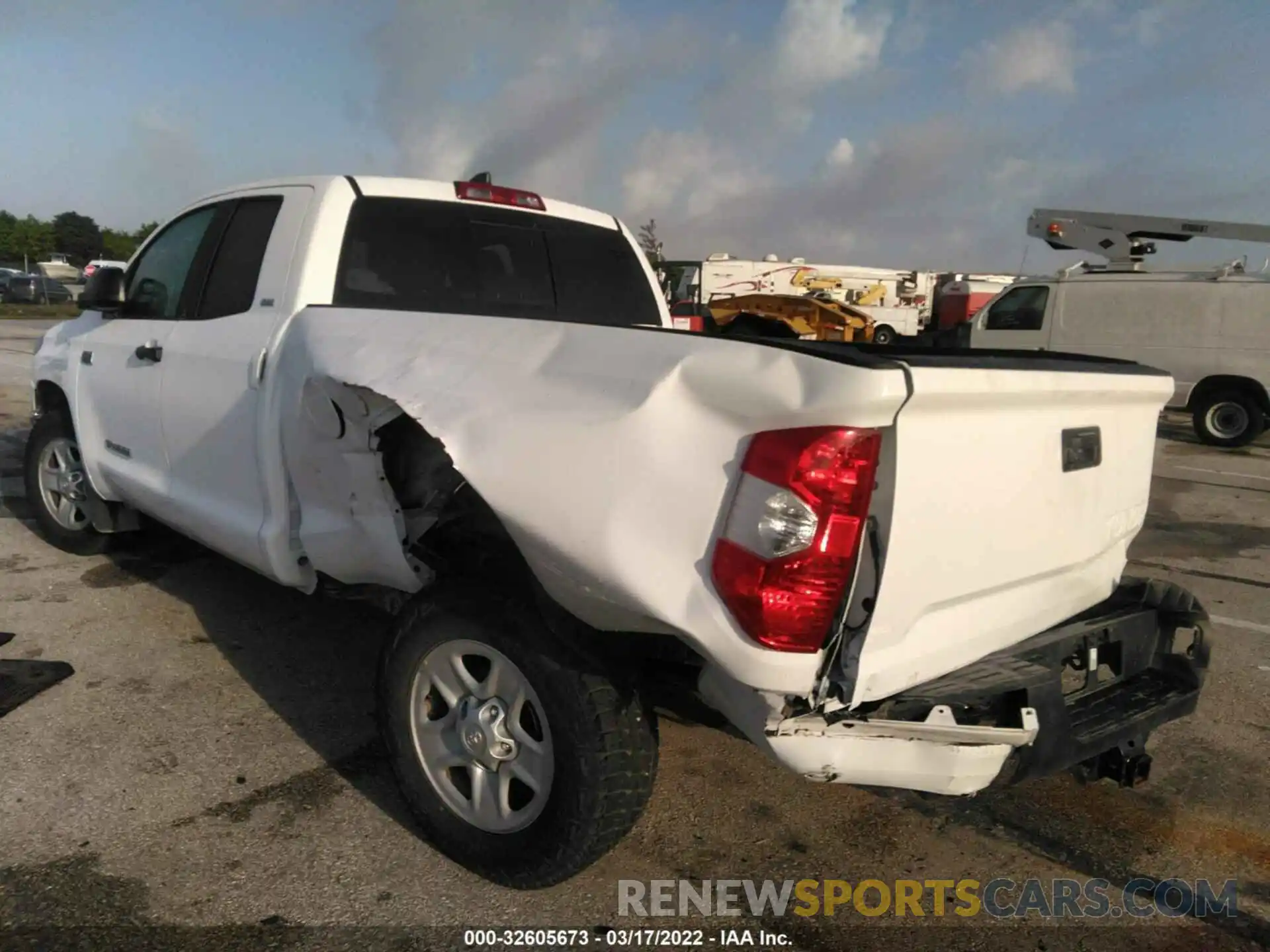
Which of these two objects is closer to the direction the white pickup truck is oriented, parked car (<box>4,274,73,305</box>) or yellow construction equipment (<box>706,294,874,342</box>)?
the parked car

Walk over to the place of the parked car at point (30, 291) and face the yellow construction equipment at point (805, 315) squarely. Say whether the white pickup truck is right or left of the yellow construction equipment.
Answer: right

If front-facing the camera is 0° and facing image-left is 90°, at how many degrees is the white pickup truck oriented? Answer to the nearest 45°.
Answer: approximately 135°

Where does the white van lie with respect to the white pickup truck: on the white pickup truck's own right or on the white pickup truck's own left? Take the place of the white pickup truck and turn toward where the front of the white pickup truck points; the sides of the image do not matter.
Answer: on the white pickup truck's own right

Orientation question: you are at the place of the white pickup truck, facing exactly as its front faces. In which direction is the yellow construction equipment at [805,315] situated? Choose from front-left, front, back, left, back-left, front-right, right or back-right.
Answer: front-right

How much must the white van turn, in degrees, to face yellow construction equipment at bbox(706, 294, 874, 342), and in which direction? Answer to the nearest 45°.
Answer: approximately 45° to its right

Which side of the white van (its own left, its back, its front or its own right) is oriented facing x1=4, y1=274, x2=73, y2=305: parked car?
front

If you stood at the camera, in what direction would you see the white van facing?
facing to the left of the viewer

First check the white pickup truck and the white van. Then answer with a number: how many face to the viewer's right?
0

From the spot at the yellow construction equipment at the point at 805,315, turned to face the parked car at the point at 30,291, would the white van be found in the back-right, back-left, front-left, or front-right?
back-left

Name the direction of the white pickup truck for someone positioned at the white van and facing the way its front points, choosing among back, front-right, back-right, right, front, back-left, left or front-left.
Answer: left
